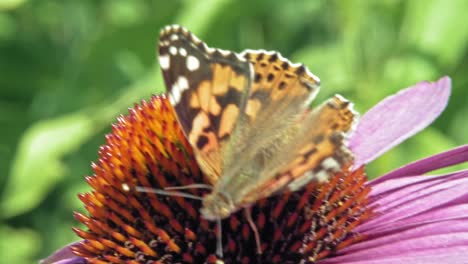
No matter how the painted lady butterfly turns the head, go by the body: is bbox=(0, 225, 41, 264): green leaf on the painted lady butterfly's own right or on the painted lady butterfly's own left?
on the painted lady butterfly's own right

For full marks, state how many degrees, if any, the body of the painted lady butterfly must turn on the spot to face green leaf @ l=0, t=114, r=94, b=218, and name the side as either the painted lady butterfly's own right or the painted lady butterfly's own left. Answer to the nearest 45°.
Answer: approximately 90° to the painted lady butterfly's own right

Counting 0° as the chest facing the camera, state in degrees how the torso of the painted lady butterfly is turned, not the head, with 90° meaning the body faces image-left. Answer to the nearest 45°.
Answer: approximately 45°
